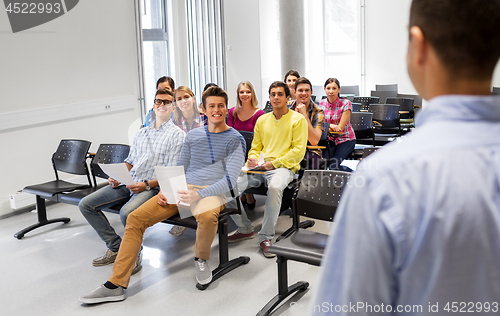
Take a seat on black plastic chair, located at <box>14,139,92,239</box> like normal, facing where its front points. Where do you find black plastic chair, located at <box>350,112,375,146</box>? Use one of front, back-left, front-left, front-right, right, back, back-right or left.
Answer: back-left

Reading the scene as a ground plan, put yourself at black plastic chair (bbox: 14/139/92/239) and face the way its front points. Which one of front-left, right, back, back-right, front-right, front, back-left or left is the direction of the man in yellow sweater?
left

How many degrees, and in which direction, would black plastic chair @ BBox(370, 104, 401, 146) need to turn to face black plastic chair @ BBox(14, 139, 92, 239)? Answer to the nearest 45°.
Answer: approximately 45° to its right

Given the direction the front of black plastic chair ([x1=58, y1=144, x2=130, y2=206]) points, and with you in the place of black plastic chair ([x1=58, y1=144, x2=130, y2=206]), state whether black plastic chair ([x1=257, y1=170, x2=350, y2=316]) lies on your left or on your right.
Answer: on your left

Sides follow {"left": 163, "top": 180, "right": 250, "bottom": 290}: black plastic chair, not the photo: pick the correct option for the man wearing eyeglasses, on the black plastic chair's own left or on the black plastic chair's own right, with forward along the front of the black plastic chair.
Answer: on the black plastic chair's own right

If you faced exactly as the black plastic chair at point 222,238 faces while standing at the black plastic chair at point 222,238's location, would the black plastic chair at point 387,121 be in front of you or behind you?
behind

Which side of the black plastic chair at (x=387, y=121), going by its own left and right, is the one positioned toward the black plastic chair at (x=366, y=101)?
back
